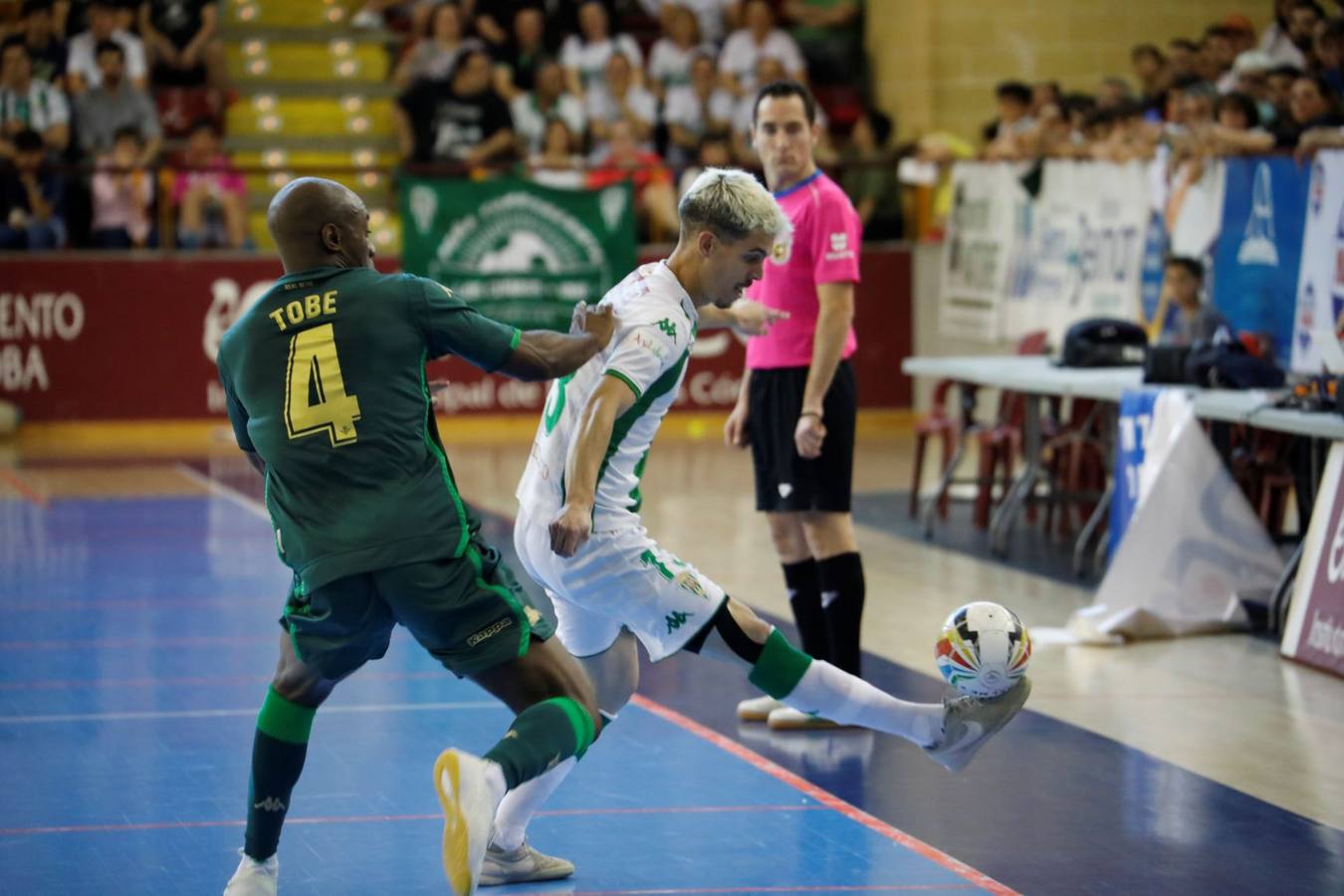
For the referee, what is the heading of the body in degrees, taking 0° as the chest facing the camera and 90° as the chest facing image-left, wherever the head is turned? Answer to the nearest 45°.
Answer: approximately 45°

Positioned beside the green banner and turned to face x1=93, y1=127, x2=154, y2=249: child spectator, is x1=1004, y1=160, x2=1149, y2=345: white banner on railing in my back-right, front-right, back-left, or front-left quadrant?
back-left

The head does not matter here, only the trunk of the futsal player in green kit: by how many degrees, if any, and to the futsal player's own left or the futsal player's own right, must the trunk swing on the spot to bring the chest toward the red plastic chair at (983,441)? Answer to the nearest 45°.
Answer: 0° — they already face it

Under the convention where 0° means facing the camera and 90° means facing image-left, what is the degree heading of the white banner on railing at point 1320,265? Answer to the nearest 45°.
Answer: approximately 45°

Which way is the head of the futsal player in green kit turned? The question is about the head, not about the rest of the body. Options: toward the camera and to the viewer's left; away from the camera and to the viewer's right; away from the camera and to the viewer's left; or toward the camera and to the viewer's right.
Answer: away from the camera and to the viewer's right

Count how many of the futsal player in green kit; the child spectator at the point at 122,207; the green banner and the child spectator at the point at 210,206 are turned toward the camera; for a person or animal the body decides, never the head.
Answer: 3

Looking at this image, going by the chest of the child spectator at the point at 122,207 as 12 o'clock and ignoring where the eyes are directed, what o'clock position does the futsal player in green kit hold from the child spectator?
The futsal player in green kit is roughly at 12 o'clock from the child spectator.

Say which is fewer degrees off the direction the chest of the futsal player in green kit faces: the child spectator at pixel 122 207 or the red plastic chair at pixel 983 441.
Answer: the red plastic chair

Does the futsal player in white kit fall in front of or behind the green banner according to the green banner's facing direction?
in front

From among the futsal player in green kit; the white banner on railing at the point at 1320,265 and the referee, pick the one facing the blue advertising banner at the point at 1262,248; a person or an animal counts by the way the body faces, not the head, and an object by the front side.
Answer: the futsal player in green kit

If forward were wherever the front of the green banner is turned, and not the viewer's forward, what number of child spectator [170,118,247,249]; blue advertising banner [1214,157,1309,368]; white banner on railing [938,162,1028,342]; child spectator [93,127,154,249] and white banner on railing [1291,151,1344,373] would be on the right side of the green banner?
2

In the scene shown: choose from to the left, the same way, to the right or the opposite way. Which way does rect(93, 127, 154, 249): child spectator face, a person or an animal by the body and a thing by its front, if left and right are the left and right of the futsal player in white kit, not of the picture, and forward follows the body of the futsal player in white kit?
to the right

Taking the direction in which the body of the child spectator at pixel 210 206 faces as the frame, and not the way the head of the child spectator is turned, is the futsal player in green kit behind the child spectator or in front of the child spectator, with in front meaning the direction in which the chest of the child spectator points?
in front

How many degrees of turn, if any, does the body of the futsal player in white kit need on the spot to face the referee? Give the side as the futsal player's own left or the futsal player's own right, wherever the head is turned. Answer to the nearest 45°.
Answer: approximately 90° to the futsal player's own left
